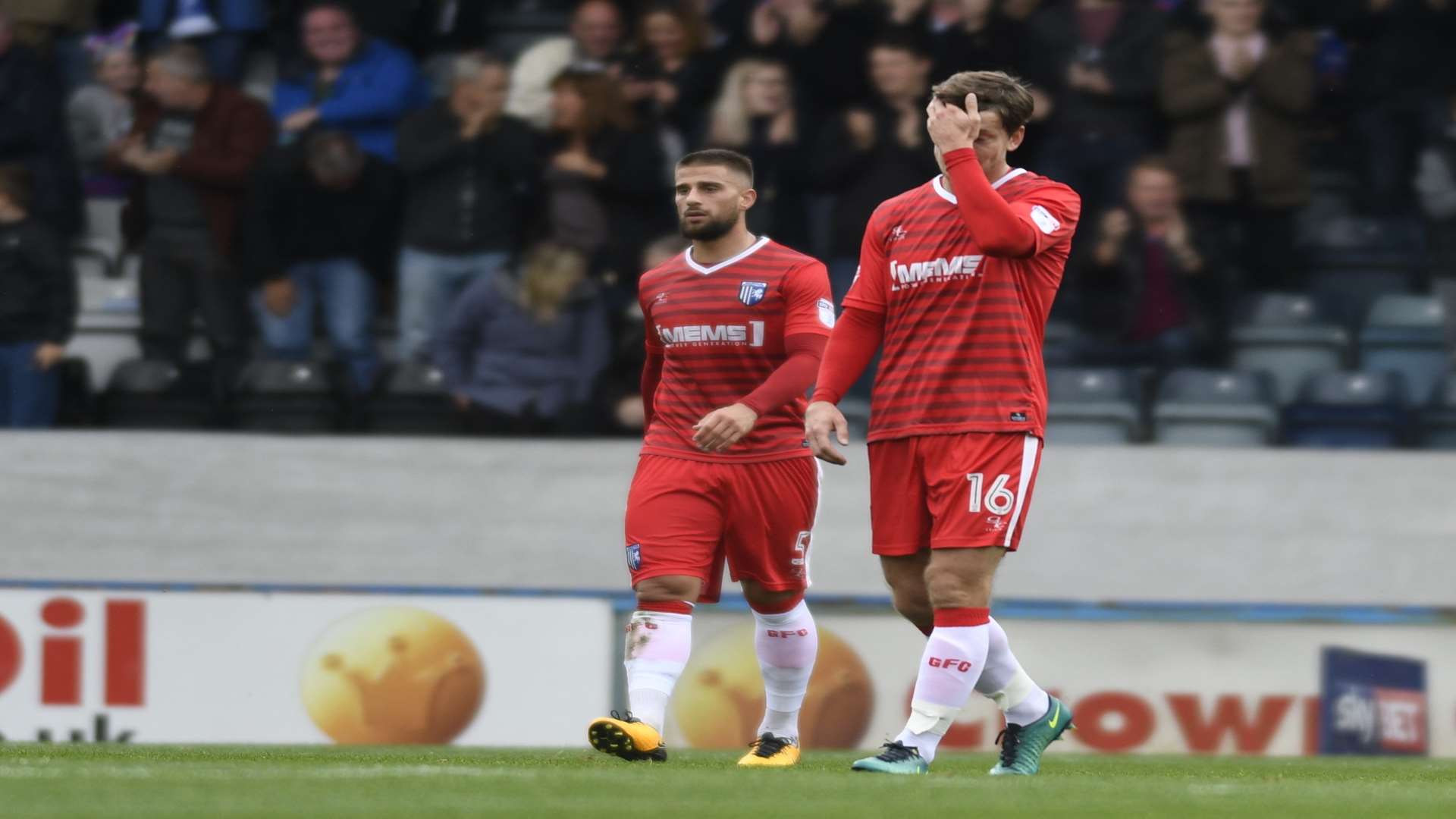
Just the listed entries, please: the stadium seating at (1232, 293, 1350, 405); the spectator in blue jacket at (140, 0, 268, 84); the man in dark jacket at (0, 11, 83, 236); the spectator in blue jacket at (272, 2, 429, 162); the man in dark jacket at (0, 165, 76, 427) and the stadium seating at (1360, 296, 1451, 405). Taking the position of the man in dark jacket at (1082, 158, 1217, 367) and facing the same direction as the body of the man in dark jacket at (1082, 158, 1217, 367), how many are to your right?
4

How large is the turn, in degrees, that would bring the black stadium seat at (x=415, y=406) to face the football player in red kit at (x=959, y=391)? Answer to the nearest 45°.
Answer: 0° — it already faces them

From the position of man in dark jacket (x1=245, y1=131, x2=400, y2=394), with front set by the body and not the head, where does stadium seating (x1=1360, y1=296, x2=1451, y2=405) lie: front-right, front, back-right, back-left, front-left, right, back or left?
left

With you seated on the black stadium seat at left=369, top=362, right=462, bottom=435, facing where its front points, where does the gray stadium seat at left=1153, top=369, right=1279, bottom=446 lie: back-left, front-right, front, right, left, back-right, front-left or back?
left

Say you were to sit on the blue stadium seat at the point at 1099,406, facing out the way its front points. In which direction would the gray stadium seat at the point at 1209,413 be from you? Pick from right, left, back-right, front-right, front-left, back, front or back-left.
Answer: left

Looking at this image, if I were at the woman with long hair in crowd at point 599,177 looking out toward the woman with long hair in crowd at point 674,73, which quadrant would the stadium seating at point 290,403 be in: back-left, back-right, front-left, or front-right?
back-left

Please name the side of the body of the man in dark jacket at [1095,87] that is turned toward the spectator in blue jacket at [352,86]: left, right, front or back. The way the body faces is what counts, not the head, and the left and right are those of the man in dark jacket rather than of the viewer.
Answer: right

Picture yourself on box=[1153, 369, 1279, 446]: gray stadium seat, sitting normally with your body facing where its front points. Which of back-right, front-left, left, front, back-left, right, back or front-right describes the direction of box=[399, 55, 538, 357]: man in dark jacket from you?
right

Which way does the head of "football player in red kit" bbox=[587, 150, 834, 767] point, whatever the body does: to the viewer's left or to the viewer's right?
to the viewer's left
